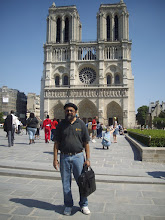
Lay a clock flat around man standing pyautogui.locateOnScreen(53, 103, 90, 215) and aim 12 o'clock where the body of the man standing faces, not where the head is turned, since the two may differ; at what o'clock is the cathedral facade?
The cathedral facade is roughly at 6 o'clock from the man standing.

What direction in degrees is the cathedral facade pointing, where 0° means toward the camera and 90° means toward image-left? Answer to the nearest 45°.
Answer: approximately 0°

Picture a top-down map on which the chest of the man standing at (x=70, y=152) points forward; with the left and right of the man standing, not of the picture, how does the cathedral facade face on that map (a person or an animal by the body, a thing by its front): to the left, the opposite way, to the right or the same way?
the same way

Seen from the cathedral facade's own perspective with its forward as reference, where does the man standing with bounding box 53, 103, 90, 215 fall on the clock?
The man standing is roughly at 12 o'clock from the cathedral facade.

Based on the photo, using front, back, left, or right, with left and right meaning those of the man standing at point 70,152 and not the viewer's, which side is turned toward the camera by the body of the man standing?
front

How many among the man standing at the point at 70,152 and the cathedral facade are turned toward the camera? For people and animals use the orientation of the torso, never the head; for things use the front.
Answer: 2
